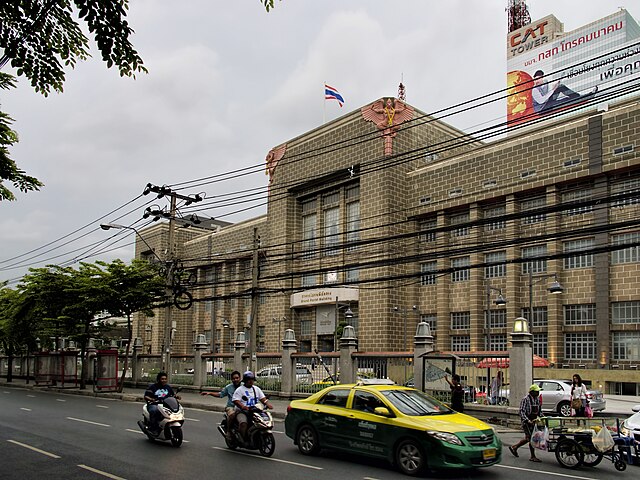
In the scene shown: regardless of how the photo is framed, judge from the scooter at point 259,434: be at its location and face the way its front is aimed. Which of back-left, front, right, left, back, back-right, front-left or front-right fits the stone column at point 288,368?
back-left

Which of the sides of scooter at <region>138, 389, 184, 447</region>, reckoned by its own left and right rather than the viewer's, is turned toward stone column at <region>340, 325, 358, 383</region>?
left

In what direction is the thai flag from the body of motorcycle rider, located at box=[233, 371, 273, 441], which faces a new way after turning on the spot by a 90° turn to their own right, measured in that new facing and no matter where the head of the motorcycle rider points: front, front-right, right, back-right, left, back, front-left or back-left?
back-right

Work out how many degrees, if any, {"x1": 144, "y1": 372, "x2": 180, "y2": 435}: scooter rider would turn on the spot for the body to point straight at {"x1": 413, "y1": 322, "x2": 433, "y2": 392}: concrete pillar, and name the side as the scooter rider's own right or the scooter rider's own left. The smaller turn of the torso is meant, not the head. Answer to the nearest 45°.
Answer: approximately 90° to the scooter rider's own left

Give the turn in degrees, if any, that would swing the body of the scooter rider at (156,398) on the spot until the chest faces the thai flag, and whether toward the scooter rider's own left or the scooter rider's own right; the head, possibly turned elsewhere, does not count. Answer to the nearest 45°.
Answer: approximately 135° to the scooter rider's own left

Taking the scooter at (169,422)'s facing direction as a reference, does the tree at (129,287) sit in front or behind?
behind

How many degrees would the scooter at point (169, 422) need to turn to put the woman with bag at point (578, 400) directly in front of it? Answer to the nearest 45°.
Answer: approximately 45° to its left

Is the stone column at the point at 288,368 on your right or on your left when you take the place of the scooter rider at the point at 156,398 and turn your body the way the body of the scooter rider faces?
on your left
